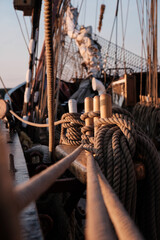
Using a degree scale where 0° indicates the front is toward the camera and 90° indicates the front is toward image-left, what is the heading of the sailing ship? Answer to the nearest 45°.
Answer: approximately 180°
